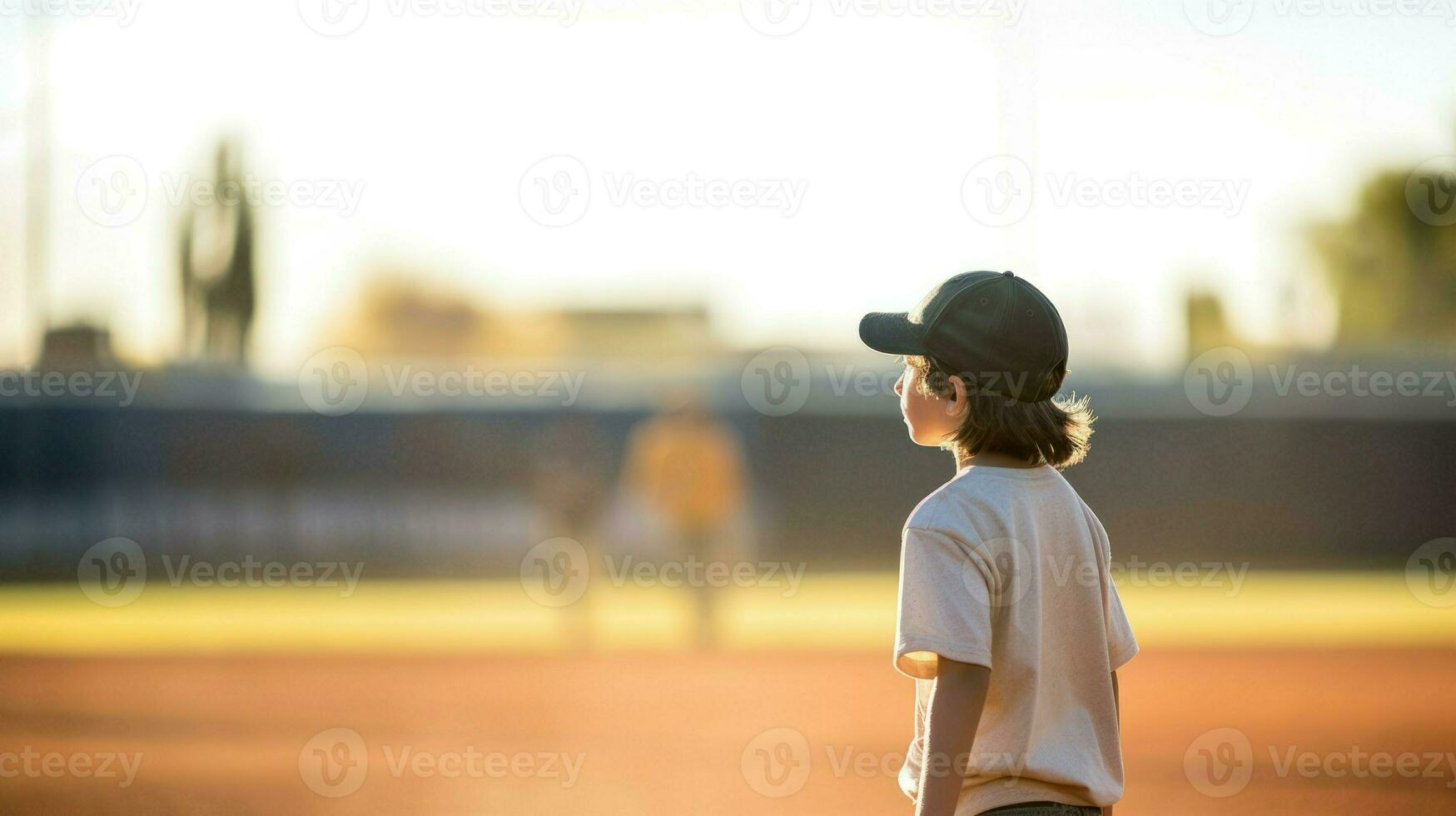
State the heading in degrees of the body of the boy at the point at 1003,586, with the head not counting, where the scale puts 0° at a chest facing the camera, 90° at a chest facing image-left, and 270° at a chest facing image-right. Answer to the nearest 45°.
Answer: approximately 135°

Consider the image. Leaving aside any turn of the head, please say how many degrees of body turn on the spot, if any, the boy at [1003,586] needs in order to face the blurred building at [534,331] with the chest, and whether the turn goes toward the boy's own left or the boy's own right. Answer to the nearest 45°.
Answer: approximately 45° to the boy's own right

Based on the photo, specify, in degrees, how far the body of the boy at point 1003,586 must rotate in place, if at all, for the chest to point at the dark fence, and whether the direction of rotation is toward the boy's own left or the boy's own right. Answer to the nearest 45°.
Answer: approximately 45° to the boy's own right
